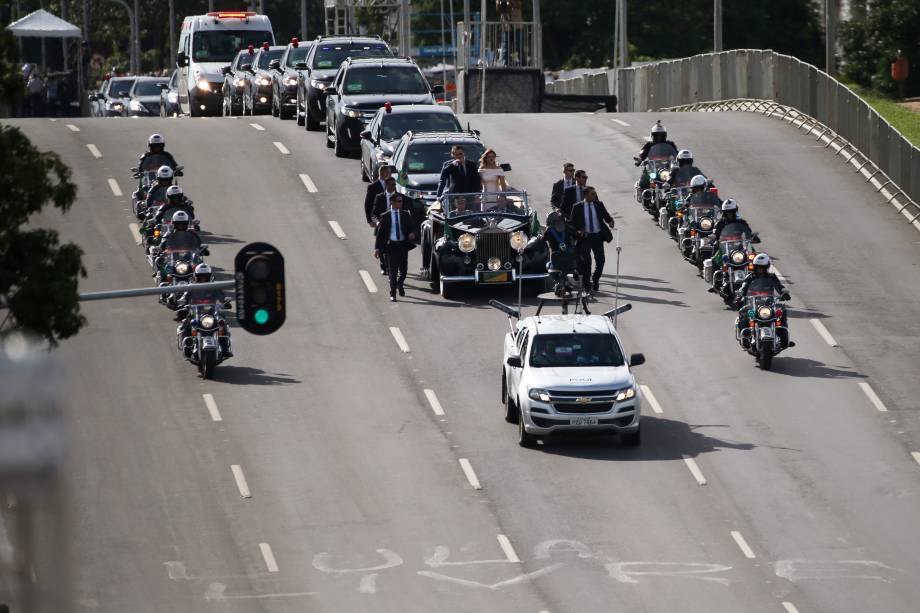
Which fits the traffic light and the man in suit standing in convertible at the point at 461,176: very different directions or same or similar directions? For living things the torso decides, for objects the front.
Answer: same or similar directions

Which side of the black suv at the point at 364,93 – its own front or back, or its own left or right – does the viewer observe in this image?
front

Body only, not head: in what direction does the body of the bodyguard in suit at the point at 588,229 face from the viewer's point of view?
toward the camera

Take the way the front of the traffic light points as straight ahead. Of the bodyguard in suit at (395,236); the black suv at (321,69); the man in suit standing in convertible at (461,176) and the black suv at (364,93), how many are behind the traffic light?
4

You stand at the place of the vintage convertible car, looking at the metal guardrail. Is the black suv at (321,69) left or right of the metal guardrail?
left

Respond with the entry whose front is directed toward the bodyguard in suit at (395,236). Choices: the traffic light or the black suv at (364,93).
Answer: the black suv

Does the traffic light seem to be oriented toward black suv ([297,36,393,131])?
no

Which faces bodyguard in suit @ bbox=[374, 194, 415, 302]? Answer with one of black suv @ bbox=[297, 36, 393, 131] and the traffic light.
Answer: the black suv

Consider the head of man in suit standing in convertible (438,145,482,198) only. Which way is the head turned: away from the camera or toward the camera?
toward the camera

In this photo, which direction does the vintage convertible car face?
toward the camera

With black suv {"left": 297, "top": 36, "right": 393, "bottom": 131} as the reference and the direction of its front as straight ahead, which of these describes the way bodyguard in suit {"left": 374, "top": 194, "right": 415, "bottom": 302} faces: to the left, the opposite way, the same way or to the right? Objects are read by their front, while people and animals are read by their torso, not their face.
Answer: the same way

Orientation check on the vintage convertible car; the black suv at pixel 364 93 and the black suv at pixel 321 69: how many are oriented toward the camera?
3

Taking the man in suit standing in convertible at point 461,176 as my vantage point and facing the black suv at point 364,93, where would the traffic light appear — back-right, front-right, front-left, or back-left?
back-left

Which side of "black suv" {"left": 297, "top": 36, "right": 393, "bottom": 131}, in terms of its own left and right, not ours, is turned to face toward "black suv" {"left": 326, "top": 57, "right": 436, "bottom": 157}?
front

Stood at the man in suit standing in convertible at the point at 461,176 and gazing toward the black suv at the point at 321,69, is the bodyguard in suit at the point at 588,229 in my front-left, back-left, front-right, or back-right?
back-right
